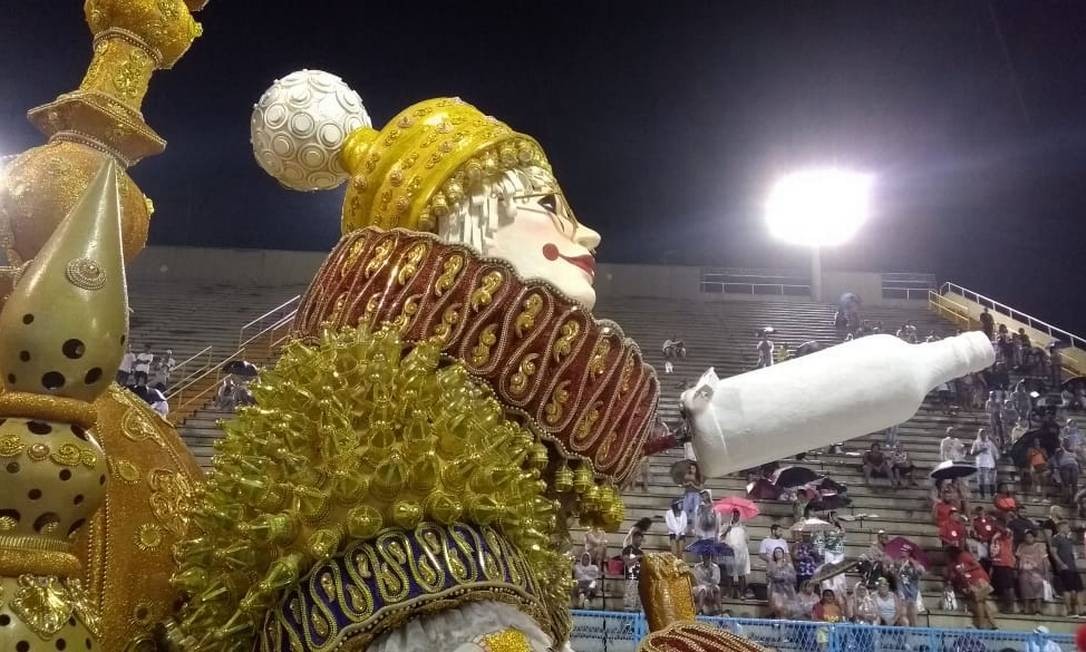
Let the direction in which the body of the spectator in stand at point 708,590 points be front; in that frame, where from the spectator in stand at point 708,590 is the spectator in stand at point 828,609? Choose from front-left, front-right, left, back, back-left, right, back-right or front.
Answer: left

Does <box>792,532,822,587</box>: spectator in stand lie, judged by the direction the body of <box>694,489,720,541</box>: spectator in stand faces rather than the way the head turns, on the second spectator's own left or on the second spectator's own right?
on the second spectator's own left

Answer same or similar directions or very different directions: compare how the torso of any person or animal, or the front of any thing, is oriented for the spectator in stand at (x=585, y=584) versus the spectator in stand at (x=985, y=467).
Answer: same or similar directions

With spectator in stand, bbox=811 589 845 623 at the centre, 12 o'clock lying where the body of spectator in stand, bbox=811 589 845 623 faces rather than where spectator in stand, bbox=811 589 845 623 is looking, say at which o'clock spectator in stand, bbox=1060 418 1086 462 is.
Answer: spectator in stand, bbox=1060 418 1086 462 is roughly at 7 o'clock from spectator in stand, bbox=811 589 845 623.

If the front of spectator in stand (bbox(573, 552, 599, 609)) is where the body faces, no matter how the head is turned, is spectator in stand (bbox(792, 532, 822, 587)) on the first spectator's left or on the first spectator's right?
on the first spectator's left

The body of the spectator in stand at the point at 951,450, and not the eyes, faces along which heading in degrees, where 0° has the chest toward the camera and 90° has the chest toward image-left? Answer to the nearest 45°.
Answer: approximately 45°

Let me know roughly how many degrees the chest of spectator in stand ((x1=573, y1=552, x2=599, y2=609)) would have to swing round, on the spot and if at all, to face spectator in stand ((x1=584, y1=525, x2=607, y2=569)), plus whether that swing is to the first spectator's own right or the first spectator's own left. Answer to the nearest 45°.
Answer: approximately 180°

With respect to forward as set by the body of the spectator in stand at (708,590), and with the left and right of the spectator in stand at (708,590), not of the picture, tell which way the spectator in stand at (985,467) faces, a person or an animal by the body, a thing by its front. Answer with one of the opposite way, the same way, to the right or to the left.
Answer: the same way

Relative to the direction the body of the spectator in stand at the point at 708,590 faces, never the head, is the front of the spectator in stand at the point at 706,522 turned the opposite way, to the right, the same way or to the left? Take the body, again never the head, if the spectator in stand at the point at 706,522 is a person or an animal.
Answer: the same way

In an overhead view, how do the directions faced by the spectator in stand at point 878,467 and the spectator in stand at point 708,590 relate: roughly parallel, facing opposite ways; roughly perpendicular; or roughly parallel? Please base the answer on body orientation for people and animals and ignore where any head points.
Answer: roughly parallel

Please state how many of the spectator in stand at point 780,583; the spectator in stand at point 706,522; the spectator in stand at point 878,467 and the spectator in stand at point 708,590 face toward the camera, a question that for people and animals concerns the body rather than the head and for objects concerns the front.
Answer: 4

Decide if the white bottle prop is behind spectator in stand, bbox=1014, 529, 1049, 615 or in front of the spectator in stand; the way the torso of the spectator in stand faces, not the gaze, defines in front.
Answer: in front

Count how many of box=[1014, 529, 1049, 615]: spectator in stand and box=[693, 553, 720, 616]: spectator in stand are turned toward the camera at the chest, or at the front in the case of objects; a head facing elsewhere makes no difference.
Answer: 2

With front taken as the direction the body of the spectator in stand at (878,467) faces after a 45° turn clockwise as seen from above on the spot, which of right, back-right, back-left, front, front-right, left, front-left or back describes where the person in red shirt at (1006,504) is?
left

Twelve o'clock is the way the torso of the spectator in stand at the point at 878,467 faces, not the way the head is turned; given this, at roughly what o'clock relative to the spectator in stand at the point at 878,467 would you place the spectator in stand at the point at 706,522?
the spectator in stand at the point at 706,522 is roughly at 1 o'clock from the spectator in stand at the point at 878,467.

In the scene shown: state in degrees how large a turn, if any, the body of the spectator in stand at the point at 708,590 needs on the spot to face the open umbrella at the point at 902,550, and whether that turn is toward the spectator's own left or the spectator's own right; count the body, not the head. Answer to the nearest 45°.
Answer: approximately 135° to the spectator's own left

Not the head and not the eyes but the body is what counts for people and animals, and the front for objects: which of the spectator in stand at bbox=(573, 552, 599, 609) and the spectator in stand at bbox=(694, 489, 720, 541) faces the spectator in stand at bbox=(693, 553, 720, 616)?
the spectator in stand at bbox=(694, 489, 720, 541)

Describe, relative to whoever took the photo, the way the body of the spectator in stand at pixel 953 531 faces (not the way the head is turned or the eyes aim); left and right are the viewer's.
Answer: facing the viewer and to the left of the viewer

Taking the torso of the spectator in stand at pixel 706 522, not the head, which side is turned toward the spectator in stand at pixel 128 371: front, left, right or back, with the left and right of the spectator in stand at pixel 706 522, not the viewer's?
right

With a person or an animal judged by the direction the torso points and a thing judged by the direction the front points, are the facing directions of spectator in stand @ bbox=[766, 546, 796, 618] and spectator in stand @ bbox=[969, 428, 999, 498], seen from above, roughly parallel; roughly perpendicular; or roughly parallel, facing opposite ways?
roughly parallel
